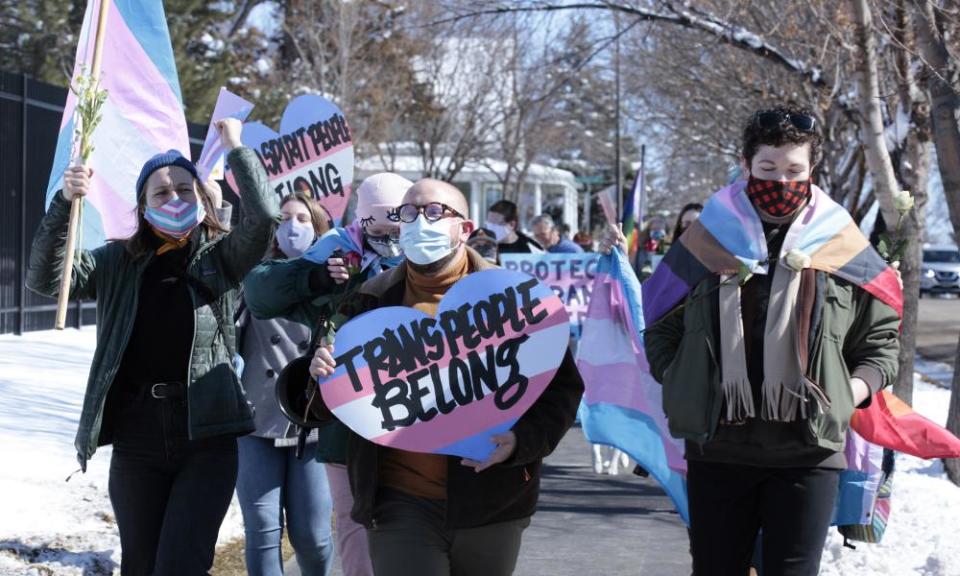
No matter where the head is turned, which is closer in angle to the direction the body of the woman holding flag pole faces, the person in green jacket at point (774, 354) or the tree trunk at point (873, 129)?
the person in green jacket

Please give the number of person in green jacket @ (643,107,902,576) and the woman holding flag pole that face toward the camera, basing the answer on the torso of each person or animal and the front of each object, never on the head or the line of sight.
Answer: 2

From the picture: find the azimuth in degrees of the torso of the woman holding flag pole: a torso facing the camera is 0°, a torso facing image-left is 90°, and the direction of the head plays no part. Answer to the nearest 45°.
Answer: approximately 0°

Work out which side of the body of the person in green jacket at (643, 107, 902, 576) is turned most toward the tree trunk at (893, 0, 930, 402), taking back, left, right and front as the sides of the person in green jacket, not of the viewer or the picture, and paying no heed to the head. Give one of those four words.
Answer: back

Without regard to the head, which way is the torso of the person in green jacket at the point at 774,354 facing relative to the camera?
toward the camera

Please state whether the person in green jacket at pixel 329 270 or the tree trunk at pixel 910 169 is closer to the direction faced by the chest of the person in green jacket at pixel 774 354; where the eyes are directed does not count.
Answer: the person in green jacket

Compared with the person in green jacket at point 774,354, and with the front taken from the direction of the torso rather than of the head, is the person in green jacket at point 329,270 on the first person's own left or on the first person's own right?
on the first person's own right

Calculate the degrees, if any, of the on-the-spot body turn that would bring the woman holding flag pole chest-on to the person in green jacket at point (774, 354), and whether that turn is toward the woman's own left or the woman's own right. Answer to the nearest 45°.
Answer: approximately 45° to the woman's own left

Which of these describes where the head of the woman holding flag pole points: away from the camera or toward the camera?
toward the camera

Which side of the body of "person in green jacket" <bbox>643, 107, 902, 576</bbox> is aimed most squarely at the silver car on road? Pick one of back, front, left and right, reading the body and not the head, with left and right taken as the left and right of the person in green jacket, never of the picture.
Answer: back
